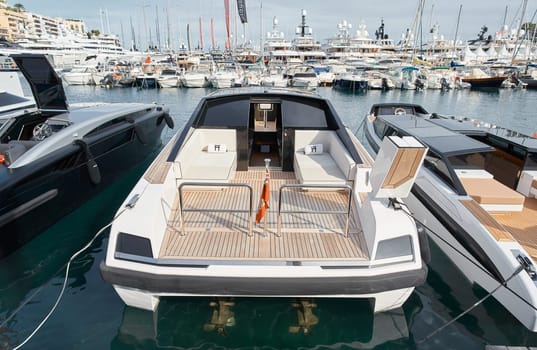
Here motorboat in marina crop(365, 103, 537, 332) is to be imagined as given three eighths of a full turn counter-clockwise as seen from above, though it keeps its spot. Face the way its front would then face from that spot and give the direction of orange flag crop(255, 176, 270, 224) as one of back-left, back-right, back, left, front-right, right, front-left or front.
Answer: front-right

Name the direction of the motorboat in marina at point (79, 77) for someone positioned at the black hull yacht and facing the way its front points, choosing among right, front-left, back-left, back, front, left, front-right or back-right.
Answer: front-left

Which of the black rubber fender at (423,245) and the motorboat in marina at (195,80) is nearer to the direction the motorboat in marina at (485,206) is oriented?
the motorboat in marina

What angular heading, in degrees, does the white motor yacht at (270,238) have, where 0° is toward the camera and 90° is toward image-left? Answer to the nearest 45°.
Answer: approximately 180°

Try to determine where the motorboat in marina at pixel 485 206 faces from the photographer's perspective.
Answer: facing away from the viewer and to the left of the viewer

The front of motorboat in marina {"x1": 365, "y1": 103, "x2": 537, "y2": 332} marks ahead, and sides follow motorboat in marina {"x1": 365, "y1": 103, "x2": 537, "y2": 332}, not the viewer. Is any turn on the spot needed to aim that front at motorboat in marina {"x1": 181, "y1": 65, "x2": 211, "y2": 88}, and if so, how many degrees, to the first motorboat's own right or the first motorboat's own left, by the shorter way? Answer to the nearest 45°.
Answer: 0° — it already faces it

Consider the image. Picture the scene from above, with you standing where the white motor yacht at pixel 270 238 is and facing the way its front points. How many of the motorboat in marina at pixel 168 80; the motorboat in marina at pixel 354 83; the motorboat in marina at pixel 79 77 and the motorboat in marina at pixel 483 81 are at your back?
0

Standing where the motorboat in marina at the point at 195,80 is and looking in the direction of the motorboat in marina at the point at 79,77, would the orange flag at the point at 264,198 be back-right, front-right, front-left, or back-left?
back-left

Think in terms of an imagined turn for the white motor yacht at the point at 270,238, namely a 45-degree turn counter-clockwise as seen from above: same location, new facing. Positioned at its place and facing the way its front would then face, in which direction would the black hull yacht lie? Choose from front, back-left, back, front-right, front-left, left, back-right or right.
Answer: front

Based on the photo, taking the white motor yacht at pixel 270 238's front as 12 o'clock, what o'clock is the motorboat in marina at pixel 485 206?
The motorboat in marina is roughly at 2 o'clock from the white motor yacht.

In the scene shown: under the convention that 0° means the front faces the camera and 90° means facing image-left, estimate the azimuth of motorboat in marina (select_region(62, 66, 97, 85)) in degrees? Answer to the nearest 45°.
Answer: approximately 45°

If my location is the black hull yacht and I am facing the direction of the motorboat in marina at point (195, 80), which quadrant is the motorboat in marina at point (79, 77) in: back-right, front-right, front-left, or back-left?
front-left

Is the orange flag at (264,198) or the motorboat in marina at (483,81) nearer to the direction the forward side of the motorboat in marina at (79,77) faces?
the orange flag

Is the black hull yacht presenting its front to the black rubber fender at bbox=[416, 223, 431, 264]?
no

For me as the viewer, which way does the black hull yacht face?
facing away from the viewer and to the right of the viewer

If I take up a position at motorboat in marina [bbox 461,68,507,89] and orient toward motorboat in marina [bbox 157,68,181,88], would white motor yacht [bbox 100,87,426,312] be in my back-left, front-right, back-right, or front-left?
front-left

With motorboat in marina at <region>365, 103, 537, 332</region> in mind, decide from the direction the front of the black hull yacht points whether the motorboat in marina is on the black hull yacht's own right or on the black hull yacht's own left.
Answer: on the black hull yacht's own right

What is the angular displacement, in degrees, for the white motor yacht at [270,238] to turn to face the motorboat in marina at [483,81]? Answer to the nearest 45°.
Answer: approximately 45° to its right
